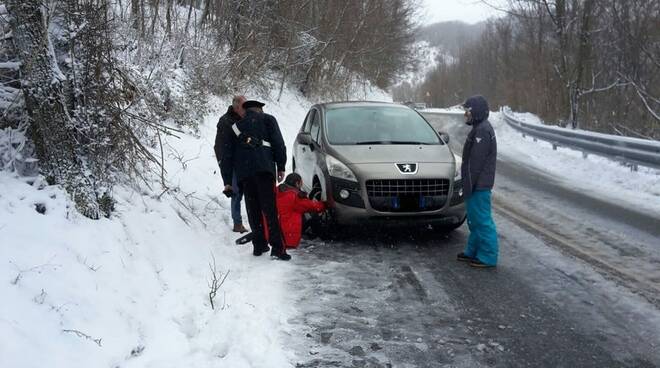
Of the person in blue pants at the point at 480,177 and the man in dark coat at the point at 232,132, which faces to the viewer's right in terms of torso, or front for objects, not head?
the man in dark coat

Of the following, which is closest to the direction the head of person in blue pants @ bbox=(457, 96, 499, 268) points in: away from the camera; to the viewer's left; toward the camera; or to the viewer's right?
to the viewer's left

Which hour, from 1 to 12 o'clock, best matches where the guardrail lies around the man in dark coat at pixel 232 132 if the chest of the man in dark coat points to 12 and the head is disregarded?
The guardrail is roughly at 11 o'clock from the man in dark coat.

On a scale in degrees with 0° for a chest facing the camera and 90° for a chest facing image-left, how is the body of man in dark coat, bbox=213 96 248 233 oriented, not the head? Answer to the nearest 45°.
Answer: approximately 270°

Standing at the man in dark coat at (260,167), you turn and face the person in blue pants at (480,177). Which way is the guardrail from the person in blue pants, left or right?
left

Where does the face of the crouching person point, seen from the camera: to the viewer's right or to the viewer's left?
to the viewer's right

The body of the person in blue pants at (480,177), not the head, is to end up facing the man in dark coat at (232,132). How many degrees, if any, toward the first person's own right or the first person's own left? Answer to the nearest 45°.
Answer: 0° — they already face them

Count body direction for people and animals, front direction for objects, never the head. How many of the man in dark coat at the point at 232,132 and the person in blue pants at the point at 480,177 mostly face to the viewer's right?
1

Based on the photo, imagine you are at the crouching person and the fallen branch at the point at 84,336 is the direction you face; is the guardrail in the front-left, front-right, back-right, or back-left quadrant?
back-left

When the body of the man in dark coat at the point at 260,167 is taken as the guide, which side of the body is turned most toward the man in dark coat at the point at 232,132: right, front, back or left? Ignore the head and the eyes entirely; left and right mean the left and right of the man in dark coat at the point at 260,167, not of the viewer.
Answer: left

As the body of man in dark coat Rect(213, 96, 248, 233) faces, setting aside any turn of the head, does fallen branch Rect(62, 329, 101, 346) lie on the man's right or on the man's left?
on the man's right

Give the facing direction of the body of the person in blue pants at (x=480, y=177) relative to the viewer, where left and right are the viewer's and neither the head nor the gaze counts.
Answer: facing to the left of the viewer

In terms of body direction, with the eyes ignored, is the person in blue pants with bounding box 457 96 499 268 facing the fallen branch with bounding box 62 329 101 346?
no

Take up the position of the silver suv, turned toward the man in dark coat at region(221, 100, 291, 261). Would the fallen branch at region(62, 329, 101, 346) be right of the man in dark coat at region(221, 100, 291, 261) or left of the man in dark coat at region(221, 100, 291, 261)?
left

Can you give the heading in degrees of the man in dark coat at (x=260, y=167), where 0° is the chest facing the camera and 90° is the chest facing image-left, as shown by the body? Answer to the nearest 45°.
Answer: approximately 225°

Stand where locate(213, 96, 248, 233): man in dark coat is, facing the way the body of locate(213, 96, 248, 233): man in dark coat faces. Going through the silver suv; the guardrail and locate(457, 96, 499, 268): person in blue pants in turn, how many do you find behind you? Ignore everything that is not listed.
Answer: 0
